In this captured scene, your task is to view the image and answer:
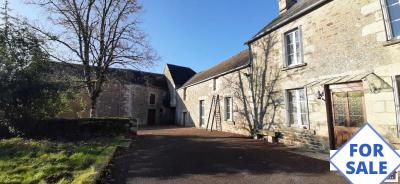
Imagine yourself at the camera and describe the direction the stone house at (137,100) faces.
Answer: facing the viewer and to the right of the viewer

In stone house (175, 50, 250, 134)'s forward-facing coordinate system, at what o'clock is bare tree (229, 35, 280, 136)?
The bare tree is roughly at 10 o'clock from the stone house.

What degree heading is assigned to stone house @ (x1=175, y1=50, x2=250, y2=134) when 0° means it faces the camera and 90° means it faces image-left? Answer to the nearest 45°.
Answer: approximately 45°

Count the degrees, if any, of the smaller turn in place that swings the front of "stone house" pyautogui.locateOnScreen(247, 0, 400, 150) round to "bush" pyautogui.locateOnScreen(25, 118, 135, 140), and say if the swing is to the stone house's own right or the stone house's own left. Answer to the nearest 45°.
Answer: approximately 45° to the stone house's own right

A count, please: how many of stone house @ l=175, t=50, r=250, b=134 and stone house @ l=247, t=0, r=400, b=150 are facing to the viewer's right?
0

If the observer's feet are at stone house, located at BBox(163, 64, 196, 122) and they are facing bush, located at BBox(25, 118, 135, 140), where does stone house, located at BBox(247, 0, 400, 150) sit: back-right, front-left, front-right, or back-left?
front-left

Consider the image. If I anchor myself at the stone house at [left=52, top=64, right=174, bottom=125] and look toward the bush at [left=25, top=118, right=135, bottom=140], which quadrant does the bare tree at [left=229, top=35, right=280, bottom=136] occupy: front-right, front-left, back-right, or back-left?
front-left

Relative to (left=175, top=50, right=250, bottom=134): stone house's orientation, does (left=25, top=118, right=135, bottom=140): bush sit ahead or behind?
ahead

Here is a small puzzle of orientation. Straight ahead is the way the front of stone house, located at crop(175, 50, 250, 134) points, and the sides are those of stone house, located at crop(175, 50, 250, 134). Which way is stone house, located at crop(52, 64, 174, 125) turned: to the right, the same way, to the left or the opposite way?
to the left

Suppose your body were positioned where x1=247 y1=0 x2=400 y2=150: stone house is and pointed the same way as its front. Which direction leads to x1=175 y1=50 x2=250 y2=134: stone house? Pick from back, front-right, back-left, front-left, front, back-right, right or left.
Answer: right

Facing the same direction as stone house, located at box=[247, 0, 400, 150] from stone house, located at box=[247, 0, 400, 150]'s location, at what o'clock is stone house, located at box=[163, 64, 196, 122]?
stone house, located at box=[163, 64, 196, 122] is roughly at 3 o'clock from stone house, located at box=[247, 0, 400, 150].

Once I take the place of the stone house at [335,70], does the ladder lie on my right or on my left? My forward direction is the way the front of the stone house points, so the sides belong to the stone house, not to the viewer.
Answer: on my right

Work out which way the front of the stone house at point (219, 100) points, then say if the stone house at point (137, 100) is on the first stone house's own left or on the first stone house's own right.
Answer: on the first stone house's own right

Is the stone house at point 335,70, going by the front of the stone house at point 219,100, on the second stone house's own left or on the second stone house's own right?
on the second stone house's own left
